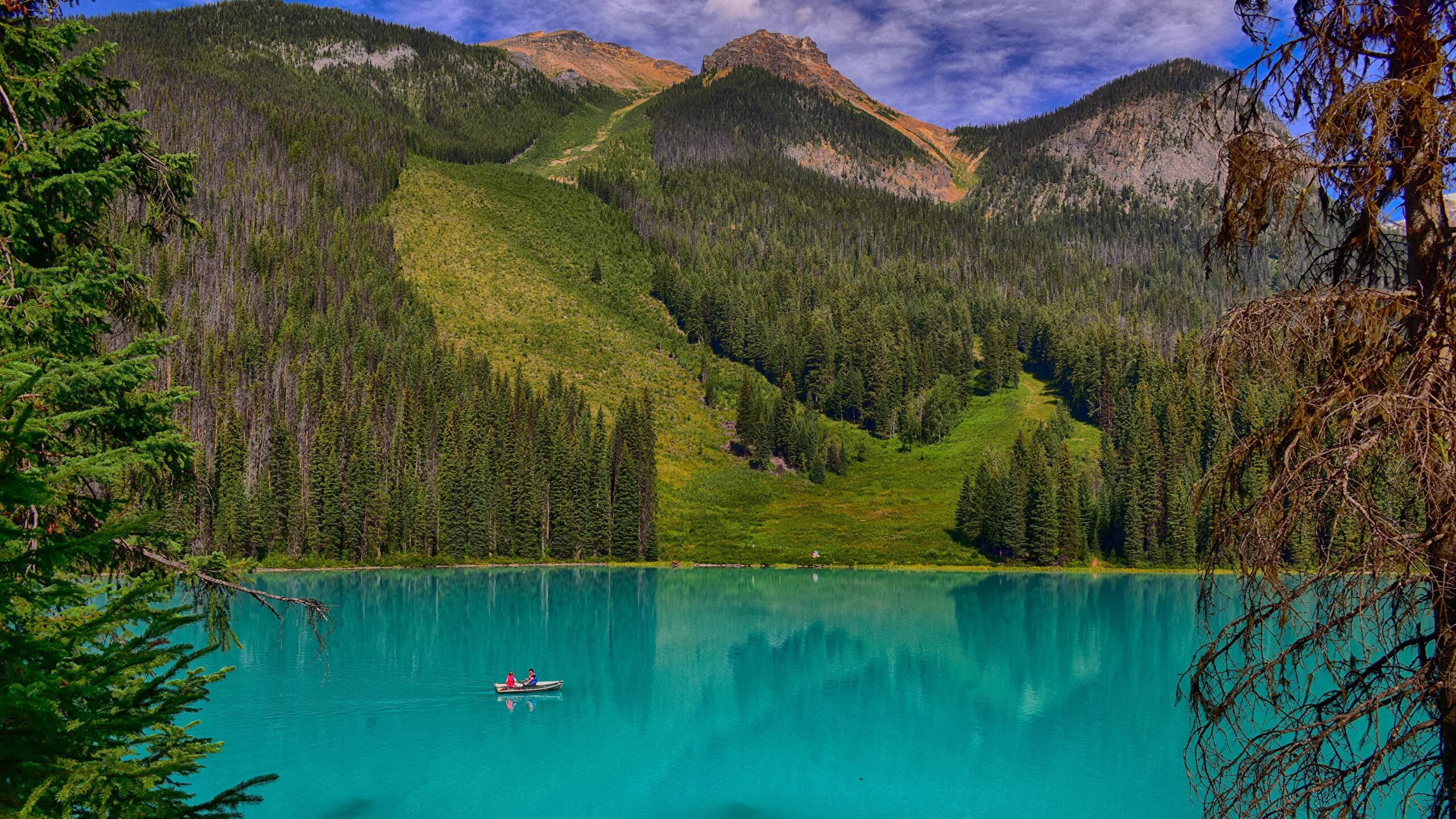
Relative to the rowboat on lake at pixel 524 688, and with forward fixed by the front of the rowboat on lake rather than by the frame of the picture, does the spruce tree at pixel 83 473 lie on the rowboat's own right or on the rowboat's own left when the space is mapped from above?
on the rowboat's own right

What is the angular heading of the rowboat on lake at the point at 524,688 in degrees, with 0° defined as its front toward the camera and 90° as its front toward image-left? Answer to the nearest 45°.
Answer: approximately 270°
